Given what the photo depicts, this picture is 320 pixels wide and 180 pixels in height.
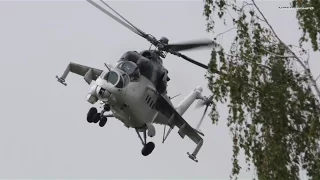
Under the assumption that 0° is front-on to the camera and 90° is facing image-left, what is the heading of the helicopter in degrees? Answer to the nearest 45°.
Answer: approximately 45°
